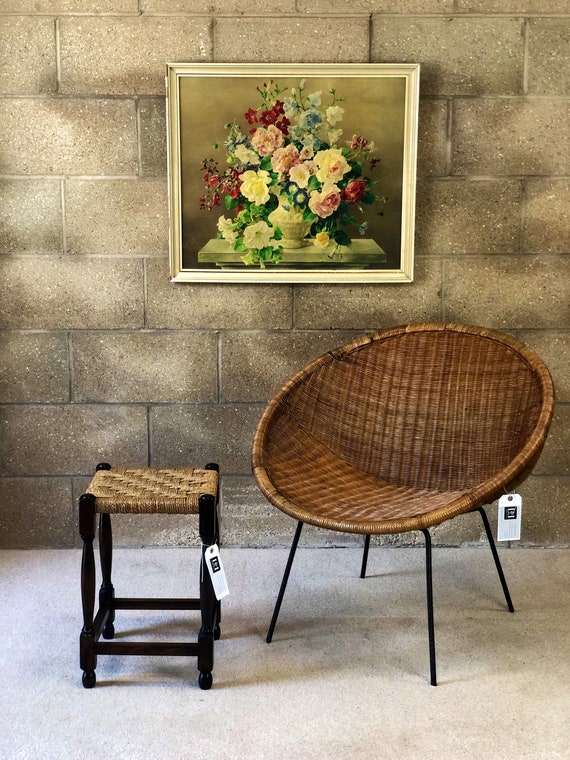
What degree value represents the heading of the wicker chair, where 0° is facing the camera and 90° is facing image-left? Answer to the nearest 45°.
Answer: approximately 45°
